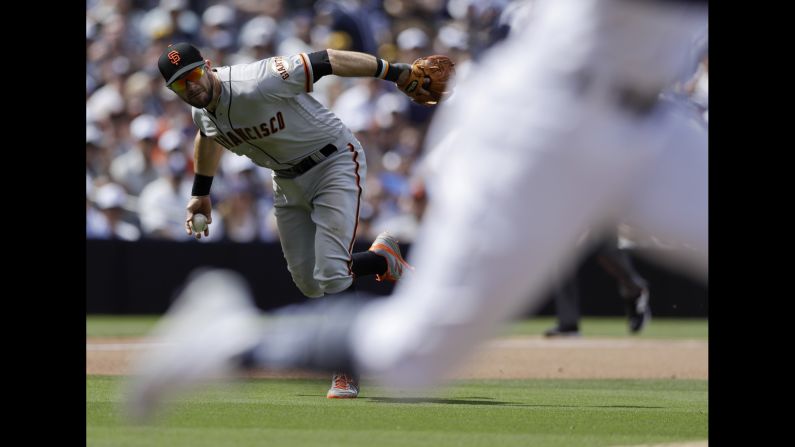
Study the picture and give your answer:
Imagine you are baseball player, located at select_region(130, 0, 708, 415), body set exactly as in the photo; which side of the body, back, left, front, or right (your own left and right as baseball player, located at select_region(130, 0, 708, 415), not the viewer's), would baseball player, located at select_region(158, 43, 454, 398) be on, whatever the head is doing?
left

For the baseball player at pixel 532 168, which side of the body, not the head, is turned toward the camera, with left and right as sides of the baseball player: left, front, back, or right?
right

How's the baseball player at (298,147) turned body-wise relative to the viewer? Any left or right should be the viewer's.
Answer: facing the viewer and to the left of the viewer

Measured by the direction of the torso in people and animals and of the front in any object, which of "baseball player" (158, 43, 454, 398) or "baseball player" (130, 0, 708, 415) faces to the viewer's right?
"baseball player" (130, 0, 708, 415)

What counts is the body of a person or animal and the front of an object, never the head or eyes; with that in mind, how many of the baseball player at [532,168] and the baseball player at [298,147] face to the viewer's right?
1

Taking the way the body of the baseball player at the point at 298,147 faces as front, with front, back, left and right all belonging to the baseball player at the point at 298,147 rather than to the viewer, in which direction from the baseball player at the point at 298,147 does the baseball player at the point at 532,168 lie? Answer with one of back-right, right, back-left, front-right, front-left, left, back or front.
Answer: front-left
